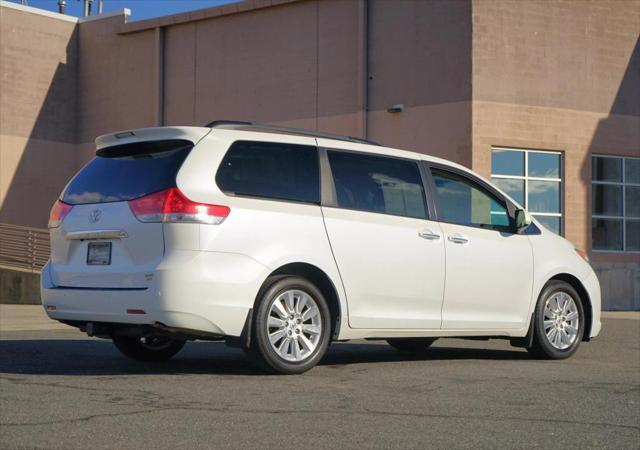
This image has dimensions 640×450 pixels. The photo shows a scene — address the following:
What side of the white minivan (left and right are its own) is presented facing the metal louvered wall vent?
left

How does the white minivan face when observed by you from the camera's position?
facing away from the viewer and to the right of the viewer
